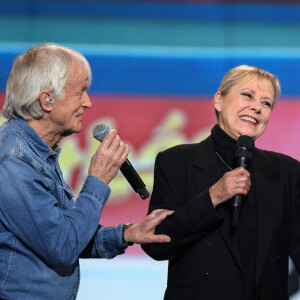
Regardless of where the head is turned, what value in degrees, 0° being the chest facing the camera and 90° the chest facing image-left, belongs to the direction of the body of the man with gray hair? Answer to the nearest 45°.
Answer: approximately 270°

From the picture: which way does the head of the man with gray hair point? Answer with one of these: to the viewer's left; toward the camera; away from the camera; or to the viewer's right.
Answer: to the viewer's right
